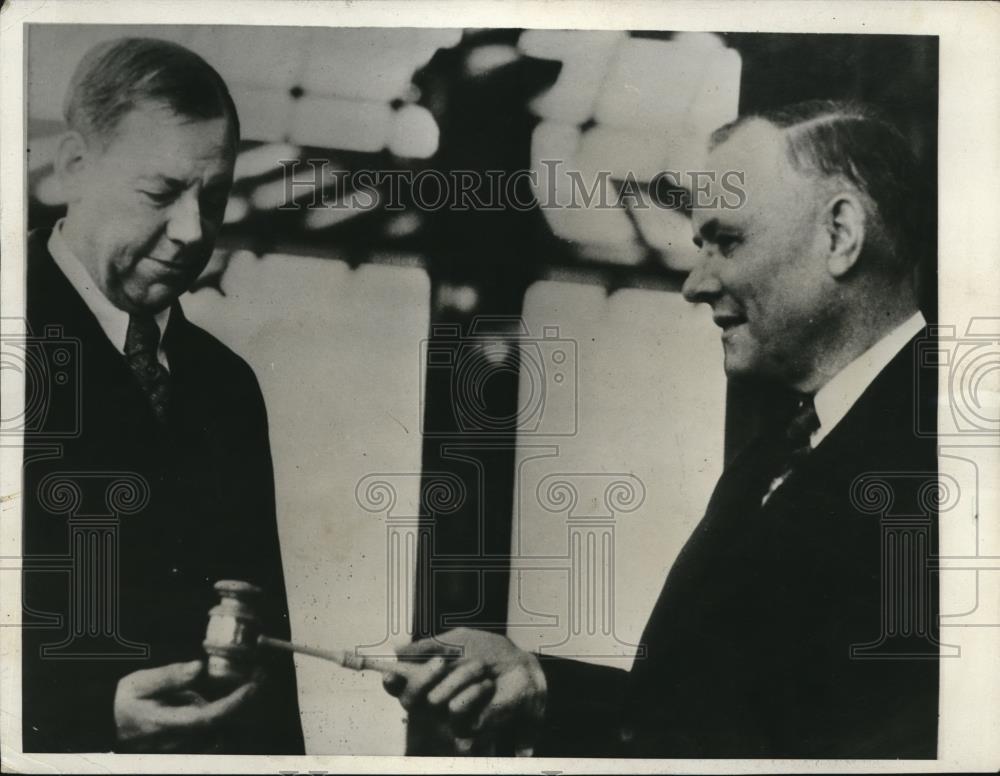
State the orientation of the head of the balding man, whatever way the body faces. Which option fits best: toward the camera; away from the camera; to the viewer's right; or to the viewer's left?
to the viewer's left

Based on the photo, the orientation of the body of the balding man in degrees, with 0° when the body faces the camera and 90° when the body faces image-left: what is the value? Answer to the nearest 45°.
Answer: approximately 90°

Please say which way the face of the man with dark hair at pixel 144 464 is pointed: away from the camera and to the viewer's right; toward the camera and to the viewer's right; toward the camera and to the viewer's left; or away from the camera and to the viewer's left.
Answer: toward the camera and to the viewer's right

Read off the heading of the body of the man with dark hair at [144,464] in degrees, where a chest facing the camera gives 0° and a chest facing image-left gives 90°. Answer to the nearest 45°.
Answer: approximately 315°
